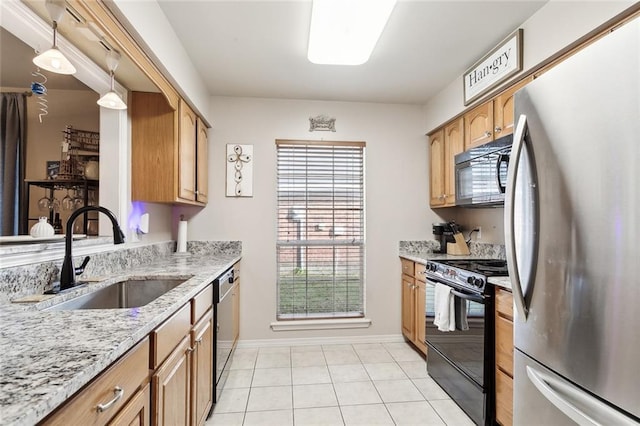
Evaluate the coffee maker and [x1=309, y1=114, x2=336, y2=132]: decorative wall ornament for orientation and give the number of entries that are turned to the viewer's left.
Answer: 1

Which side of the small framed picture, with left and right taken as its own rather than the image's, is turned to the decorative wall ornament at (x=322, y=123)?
left

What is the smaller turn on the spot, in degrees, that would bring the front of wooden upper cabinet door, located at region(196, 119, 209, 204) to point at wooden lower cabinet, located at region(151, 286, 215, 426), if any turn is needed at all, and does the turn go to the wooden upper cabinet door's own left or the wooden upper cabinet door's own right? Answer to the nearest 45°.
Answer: approximately 90° to the wooden upper cabinet door's own right

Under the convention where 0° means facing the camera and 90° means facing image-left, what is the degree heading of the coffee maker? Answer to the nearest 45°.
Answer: approximately 90°

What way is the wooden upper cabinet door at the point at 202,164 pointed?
to the viewer's right

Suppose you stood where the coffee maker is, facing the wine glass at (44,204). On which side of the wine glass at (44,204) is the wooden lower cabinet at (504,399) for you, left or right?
left

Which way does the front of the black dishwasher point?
to the viewer's right

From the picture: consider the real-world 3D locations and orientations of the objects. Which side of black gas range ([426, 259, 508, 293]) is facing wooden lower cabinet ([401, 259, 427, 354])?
right
